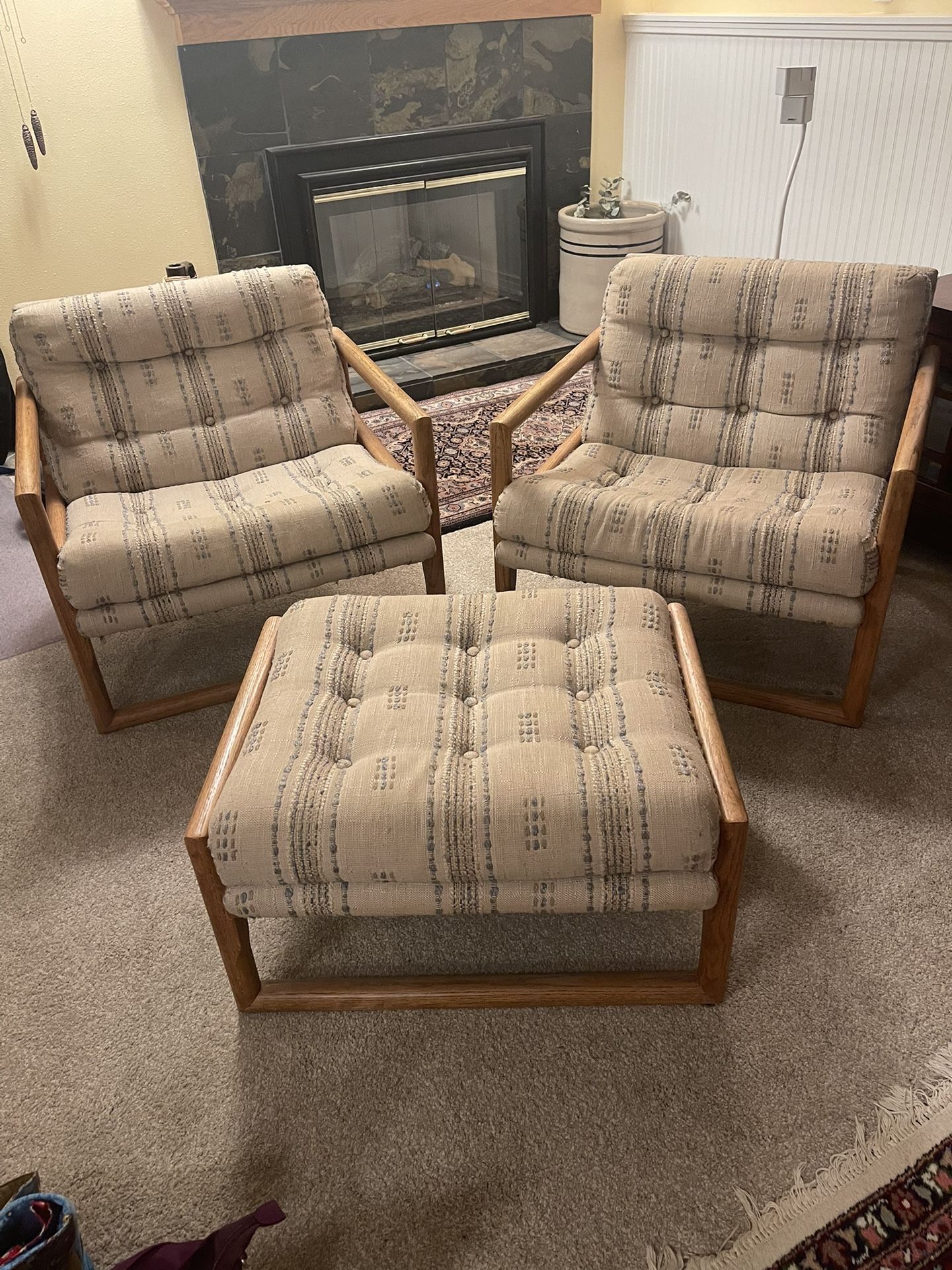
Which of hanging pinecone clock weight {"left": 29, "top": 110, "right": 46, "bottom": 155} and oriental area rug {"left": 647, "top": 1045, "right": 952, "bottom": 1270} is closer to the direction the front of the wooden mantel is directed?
the oriental area rug

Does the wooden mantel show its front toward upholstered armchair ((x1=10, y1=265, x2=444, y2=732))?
no

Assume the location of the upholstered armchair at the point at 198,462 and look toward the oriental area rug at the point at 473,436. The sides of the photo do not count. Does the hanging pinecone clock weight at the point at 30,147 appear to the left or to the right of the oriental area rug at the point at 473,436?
left

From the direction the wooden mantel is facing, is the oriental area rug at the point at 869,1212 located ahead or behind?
ahead

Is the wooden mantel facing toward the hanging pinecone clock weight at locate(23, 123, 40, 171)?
no

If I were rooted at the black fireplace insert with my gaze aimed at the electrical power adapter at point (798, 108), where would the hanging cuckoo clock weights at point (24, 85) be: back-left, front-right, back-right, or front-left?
back-right

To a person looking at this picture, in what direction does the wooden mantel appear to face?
facing the viewer and to the right of the viewer

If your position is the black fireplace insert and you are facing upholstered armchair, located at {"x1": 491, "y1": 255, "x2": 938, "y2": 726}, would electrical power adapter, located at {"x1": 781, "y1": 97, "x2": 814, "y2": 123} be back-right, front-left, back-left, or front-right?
front-left

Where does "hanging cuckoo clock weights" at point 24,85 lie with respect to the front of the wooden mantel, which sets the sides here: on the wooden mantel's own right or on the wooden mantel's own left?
on the wooden mantel's own right

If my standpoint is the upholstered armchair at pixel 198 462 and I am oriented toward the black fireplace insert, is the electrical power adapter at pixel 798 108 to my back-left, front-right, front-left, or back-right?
front-right

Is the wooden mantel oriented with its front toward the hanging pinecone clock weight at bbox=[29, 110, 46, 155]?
no

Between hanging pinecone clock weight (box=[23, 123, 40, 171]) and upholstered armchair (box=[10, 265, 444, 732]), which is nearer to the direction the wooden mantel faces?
the upholstered armchair

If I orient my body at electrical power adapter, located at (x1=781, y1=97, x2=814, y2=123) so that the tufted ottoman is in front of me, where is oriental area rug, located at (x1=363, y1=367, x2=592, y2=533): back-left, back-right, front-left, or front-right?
front-right
